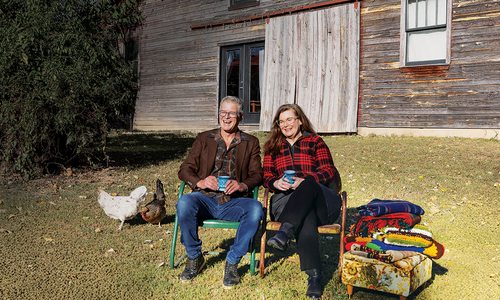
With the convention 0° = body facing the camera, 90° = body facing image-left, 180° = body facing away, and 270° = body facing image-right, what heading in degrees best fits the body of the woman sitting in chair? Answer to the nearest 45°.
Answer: approximately 0°

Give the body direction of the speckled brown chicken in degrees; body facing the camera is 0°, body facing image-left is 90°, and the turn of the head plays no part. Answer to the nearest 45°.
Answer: approximately 45°

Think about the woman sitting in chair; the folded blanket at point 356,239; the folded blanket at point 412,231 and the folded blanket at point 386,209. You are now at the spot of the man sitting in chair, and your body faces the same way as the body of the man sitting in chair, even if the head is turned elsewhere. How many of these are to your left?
4

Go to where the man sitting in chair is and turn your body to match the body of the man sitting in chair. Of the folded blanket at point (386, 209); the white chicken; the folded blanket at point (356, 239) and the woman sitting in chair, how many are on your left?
3

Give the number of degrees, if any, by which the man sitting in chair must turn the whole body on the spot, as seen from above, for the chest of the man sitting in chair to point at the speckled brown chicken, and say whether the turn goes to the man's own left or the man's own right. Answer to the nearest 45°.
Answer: approximately 135° to the man's own right

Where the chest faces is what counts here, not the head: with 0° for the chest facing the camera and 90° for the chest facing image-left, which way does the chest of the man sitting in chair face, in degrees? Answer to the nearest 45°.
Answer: approximately 0°

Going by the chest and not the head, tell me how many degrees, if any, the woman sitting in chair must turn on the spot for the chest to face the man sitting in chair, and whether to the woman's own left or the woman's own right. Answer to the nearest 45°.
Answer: approximately 90° to the woman's own right

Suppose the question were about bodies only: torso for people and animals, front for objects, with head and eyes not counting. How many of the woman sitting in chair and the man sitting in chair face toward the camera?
2
